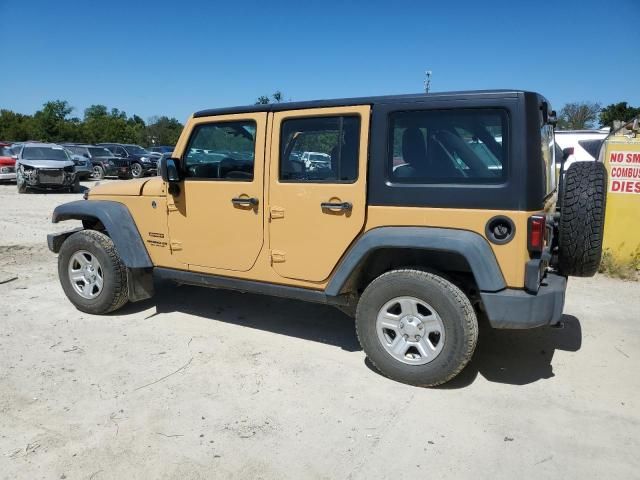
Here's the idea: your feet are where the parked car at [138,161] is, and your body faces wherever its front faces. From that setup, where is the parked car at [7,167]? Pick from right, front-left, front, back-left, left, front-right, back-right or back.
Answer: right

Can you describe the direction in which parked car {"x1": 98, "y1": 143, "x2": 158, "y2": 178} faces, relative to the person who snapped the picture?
facing the viewer and to the right of the viewer

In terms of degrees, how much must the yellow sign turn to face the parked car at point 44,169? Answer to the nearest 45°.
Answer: approximately 90° to its right

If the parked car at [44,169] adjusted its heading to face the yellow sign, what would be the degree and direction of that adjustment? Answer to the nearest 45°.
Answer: approximately 45° to its left

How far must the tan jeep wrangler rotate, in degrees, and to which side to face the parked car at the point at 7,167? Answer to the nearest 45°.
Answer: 0° — it already faces it

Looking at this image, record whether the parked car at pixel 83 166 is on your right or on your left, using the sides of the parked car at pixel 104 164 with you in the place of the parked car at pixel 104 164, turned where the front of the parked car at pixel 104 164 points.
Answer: on your right

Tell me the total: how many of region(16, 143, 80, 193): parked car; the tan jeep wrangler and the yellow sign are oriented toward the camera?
2

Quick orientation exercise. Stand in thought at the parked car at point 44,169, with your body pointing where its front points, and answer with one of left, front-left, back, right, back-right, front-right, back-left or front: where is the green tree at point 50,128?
back

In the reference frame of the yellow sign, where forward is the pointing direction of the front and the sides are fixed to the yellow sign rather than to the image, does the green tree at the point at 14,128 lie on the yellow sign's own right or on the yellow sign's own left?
on the yellow sign's own right

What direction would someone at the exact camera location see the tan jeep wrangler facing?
facing away from the viewer and to the left of the viewer

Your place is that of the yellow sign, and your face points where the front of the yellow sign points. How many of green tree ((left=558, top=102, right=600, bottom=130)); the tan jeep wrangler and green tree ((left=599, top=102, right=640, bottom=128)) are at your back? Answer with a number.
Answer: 2
